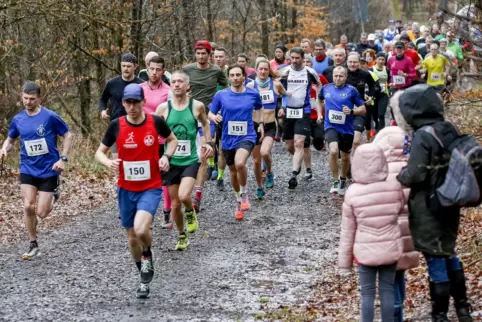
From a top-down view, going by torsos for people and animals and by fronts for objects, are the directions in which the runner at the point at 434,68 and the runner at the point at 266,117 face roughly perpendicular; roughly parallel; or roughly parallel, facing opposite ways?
roughly parallel

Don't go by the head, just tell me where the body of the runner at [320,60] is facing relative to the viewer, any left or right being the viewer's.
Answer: facing the viewer

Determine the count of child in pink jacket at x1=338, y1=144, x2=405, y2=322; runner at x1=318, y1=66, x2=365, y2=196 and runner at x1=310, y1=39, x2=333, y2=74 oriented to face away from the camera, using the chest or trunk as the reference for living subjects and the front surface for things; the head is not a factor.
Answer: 1

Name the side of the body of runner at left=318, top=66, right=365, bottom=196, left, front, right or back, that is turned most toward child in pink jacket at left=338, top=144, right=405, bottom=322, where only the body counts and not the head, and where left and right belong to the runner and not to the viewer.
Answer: front

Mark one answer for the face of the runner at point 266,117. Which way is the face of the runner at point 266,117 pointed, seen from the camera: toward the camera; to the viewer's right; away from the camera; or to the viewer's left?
toward the camera

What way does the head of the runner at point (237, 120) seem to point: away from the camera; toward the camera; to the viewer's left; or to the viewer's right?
toward the camera

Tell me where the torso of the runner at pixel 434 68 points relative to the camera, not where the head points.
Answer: toward the camera

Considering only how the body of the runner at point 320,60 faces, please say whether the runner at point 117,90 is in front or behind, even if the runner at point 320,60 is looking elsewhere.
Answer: in front

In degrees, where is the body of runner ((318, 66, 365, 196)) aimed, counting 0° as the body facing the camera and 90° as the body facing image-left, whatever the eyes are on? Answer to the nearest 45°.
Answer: approximately 0°

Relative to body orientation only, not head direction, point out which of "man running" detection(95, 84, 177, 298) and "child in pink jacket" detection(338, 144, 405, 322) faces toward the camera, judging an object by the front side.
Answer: the man running

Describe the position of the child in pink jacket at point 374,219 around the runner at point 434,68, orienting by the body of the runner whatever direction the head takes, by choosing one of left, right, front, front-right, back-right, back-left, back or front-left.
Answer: front

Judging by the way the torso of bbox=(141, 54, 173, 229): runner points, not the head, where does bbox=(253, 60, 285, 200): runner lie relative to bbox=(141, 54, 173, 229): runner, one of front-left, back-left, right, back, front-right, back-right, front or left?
back-left

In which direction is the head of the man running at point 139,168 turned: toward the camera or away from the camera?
toward the camera

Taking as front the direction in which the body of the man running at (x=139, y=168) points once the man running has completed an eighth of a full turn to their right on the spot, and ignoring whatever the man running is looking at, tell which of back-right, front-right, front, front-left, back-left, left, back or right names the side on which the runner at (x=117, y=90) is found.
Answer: back-right

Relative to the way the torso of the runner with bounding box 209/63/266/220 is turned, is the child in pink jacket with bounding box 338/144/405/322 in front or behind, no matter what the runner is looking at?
in front

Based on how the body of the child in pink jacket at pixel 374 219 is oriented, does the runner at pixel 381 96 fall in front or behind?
in front

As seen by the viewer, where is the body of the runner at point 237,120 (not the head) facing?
toward the camera
